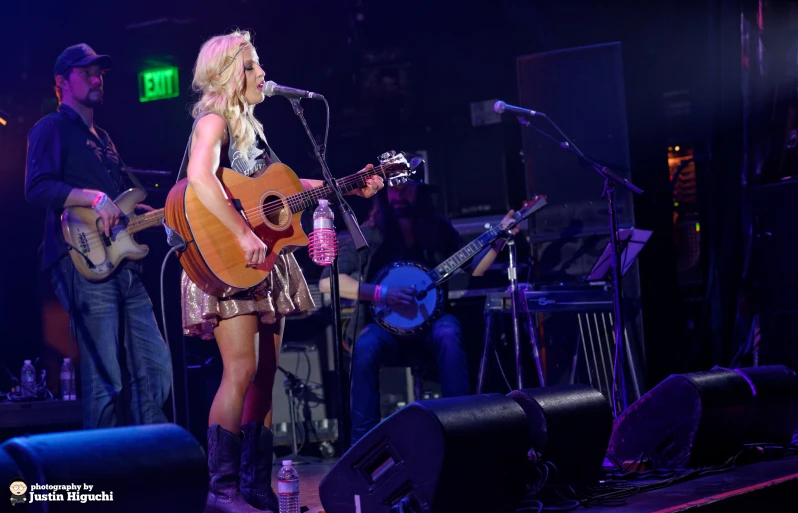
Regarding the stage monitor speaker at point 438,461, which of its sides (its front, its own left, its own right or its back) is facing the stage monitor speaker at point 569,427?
right

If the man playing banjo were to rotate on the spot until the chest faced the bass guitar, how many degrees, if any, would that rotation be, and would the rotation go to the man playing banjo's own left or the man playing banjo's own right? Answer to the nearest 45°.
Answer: approximately 45° to the man playing banjo's own right

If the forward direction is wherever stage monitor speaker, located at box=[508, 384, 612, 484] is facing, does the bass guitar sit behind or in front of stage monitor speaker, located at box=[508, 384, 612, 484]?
in front

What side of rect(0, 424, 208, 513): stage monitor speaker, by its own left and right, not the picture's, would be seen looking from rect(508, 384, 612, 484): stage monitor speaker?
right

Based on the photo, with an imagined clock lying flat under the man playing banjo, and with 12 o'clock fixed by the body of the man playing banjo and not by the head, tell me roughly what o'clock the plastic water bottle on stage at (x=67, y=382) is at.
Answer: The plastic water bottle on stage is roughly at 3 o'clock from the man playing banjo.

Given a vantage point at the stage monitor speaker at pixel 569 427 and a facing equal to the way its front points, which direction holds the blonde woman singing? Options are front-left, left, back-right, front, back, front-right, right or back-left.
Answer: front-left

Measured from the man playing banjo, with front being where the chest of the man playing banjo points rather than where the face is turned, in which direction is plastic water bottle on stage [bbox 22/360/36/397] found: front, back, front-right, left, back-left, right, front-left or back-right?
right

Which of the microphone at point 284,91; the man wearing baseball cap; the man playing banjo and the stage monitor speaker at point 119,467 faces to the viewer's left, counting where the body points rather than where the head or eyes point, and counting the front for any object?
the microphone

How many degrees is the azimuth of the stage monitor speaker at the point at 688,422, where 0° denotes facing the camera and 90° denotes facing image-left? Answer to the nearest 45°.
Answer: approximately 135°

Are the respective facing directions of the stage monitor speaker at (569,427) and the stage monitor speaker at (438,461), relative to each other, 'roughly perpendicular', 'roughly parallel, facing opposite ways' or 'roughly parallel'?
roughly parallel

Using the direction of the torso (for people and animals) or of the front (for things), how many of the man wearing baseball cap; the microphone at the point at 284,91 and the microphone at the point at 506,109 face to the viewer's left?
2

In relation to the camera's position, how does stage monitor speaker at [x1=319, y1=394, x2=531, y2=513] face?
facing away from the viewer and to the left of the viewer

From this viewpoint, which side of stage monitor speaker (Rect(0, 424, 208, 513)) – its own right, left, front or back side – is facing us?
back

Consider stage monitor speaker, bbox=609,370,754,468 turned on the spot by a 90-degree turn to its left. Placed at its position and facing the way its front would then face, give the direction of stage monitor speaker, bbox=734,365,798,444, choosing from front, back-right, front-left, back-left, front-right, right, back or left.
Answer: back

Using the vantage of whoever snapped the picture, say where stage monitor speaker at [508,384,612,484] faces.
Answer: facing away from the viewer and to the left of the viewer

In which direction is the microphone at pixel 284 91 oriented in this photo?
to the viewer's left

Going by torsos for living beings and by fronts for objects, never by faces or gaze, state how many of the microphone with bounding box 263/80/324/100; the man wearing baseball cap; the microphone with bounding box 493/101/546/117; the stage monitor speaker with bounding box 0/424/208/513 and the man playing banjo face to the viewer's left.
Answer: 2

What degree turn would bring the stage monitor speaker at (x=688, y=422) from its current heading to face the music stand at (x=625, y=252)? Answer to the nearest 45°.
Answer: approximately 45° to its right

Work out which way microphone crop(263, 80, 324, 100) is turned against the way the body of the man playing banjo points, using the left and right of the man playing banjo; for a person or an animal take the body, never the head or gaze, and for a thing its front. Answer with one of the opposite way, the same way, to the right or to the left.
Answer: to the right

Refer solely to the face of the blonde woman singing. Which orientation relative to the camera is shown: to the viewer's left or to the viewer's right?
to the viewer's right

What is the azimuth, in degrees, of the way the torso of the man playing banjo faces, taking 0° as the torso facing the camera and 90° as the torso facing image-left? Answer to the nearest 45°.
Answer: approximately 0°

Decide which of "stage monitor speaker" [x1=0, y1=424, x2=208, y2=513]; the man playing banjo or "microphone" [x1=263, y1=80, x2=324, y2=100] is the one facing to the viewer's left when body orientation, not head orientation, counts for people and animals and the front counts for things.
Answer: the microphone

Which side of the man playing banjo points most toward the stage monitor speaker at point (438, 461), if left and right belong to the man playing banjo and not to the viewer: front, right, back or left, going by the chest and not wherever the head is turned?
front
